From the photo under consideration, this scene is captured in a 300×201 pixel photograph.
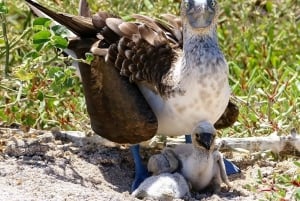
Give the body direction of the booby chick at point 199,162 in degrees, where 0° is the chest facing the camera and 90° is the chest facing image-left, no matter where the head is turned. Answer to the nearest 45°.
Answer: approximately 315°

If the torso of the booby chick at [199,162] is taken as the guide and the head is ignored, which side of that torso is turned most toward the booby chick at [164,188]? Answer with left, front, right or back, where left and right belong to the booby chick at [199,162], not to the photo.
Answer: right

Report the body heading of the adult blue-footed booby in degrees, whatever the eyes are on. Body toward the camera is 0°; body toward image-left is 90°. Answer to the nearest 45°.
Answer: approximately 315°

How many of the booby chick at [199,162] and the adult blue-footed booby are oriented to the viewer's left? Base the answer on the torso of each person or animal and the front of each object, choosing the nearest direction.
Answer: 0
